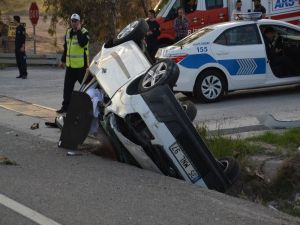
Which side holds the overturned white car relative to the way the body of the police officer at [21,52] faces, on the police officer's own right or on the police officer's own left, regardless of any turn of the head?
on the police officer's own left

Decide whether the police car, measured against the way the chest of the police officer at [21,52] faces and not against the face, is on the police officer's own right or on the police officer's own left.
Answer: on the police officer's own left
